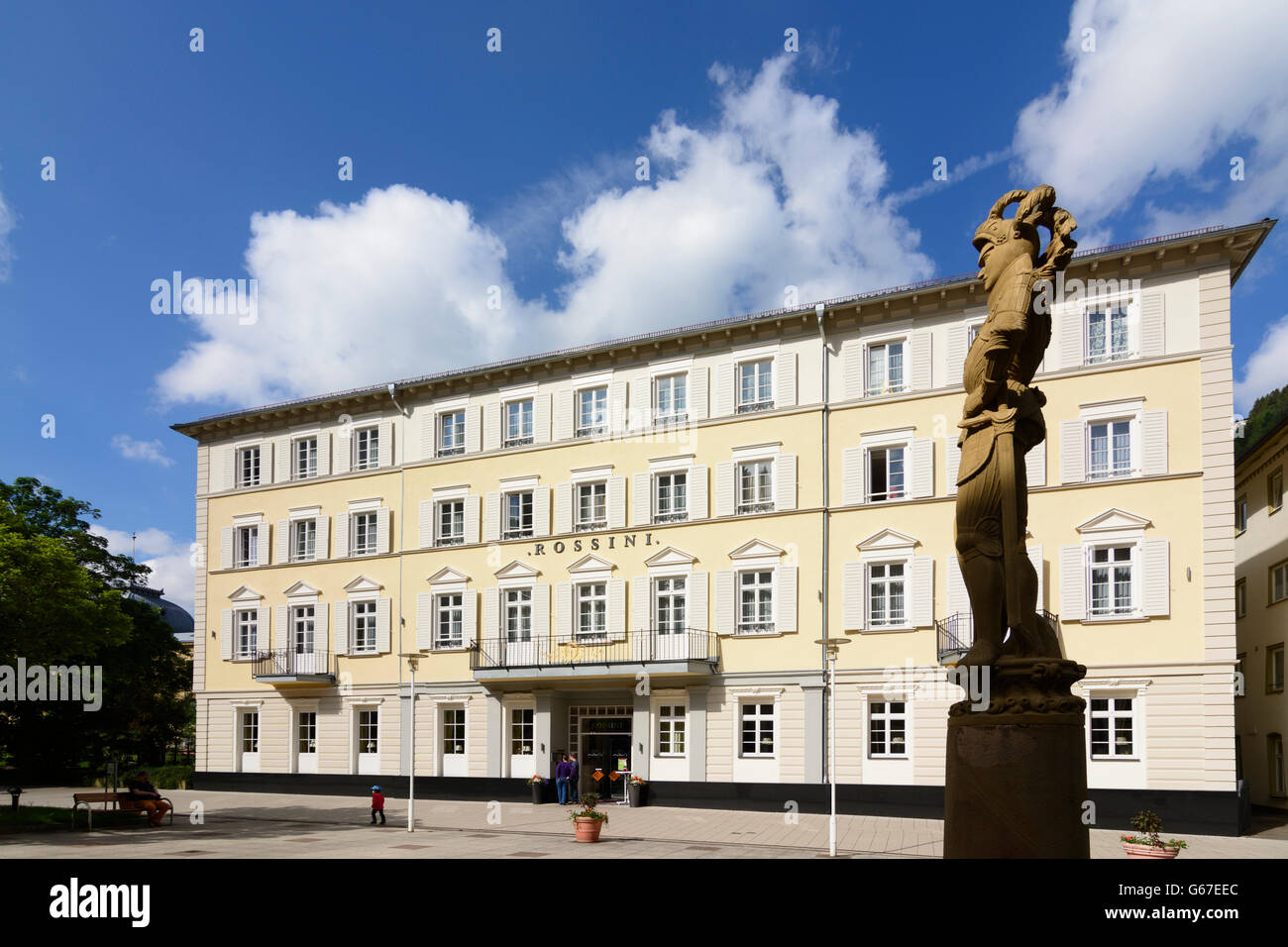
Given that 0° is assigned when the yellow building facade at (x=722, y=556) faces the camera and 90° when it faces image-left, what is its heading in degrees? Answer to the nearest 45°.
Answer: approximately 45°

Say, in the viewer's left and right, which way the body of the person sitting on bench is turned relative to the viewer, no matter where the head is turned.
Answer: facing the viewer and to the right of the viewer

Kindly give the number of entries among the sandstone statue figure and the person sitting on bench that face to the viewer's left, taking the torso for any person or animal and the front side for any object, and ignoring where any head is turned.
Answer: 1

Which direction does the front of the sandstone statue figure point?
to the viewer's left

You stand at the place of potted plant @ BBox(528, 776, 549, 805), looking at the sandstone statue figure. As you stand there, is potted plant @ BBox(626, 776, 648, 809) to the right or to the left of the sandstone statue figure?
left

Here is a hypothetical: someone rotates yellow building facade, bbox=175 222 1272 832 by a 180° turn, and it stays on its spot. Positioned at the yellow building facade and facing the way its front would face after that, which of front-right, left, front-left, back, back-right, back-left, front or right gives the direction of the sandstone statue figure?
back-right
